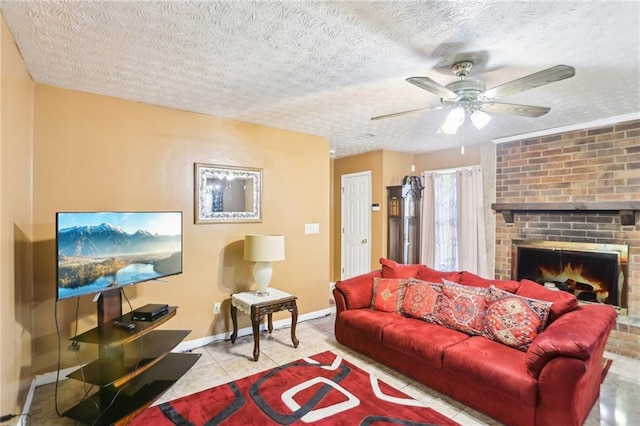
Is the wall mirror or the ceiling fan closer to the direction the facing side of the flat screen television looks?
the ceiling fan

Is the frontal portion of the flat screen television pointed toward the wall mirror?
no

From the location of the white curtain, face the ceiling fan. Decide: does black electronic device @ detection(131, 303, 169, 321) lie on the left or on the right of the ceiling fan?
right

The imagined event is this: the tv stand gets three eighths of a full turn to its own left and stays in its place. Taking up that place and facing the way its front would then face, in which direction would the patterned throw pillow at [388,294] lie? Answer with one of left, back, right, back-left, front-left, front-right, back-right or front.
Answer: right

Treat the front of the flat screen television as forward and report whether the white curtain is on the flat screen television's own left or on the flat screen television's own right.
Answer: on the flat screen television's own left

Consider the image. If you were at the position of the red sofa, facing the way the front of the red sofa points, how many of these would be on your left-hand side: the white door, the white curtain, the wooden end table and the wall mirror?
0

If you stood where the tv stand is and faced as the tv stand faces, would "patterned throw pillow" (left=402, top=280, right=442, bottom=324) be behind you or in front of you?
in front

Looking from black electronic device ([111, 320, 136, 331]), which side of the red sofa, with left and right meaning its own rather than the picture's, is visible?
front

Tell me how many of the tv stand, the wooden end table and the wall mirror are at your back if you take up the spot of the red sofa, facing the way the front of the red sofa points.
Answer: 0

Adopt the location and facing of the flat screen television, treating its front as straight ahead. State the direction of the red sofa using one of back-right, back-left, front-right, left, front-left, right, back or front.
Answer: front

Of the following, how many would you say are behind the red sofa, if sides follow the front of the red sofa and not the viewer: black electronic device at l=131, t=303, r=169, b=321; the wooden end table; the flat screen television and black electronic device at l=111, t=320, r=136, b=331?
0

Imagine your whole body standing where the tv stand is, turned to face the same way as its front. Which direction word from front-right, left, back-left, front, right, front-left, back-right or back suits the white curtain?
front-left

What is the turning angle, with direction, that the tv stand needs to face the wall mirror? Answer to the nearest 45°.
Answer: approximately 90° to its left

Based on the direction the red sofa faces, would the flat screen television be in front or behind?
in front

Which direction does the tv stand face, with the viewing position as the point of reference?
facing the viewer and to the right of the viewer

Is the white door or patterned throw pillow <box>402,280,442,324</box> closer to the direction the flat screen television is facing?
the patterned throw pillow

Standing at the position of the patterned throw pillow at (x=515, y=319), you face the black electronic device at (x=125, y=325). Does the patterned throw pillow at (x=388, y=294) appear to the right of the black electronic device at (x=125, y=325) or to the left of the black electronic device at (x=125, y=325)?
right

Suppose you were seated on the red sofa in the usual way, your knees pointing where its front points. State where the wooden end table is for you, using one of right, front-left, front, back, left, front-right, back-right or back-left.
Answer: front-right

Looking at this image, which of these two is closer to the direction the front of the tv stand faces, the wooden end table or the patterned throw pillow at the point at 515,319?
the patterned throw pillow
